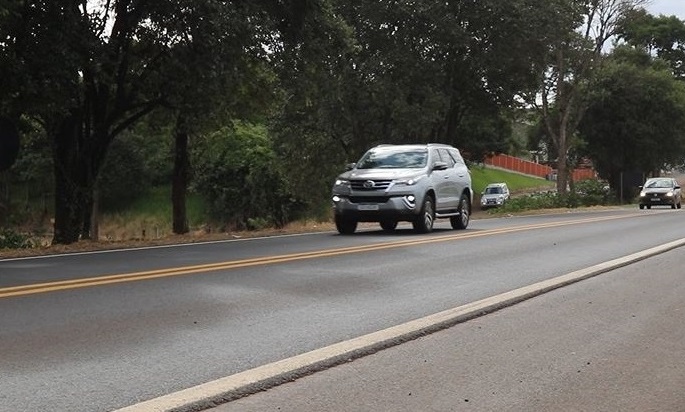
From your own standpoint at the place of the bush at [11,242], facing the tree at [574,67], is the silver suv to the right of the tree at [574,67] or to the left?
right

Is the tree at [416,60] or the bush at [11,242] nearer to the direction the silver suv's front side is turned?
the bush

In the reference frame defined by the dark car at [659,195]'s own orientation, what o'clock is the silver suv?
The silver suv is roughly at 11 o'clock from the dark car.

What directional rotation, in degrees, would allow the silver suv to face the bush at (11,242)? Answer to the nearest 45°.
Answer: approximately 45° to its right

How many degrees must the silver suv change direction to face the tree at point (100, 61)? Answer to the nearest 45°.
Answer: approximately 45° to its right

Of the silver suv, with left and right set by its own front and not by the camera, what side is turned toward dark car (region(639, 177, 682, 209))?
back

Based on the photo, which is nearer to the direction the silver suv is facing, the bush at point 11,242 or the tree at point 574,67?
the bush

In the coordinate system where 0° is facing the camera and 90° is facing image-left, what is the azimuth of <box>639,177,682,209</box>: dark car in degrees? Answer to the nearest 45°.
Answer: approximately 45°
